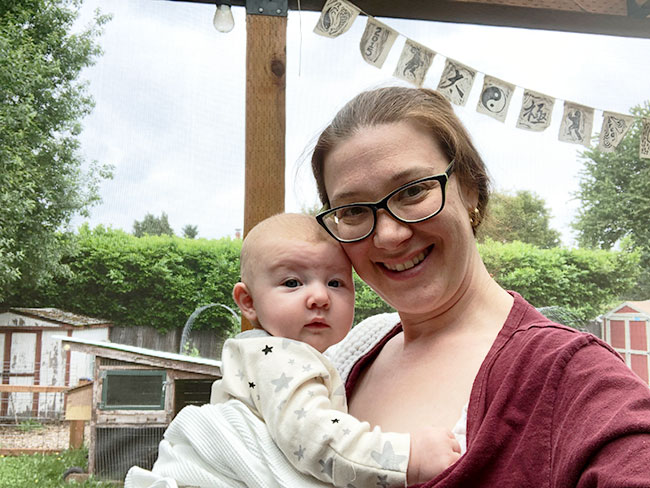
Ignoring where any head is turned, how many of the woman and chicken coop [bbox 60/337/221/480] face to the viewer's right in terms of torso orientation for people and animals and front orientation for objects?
0

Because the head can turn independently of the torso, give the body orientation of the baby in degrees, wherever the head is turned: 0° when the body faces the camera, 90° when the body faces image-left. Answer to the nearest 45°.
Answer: approximately 315°

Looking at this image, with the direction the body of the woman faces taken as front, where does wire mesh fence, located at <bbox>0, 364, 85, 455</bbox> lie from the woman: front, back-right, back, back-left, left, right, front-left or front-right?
right

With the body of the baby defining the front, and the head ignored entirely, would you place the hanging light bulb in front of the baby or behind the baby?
behind

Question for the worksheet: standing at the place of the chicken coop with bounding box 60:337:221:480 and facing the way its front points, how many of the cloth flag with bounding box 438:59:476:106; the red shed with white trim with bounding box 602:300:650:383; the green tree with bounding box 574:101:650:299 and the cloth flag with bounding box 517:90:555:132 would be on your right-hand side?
0

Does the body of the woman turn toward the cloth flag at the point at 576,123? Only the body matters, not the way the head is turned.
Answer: no

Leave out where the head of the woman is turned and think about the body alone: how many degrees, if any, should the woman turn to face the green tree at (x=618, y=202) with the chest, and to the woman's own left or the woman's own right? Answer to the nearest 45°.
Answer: approximately 135° to the woman's own right

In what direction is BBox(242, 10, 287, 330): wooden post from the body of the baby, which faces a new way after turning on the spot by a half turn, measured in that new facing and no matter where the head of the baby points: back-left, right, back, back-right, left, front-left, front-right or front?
front-right

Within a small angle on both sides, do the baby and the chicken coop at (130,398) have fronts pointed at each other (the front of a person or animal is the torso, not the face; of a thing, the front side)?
no

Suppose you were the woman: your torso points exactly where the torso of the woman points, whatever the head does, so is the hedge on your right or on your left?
on your right

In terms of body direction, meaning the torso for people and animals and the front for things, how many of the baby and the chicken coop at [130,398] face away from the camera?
0

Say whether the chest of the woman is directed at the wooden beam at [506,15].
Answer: no

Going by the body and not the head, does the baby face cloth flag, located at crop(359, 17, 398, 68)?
no

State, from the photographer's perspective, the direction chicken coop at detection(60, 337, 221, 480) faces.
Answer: facing the viewer

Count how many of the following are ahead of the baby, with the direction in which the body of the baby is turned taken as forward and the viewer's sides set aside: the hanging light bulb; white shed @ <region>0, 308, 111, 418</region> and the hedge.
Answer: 0

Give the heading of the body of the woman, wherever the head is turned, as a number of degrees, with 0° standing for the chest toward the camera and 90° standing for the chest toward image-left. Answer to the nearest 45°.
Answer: approximately 45°

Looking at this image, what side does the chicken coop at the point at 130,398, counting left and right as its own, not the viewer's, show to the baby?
front

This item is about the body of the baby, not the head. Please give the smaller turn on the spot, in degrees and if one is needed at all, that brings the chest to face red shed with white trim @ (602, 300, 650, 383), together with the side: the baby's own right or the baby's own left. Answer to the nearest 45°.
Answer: approximately 90° to the baby's own left
